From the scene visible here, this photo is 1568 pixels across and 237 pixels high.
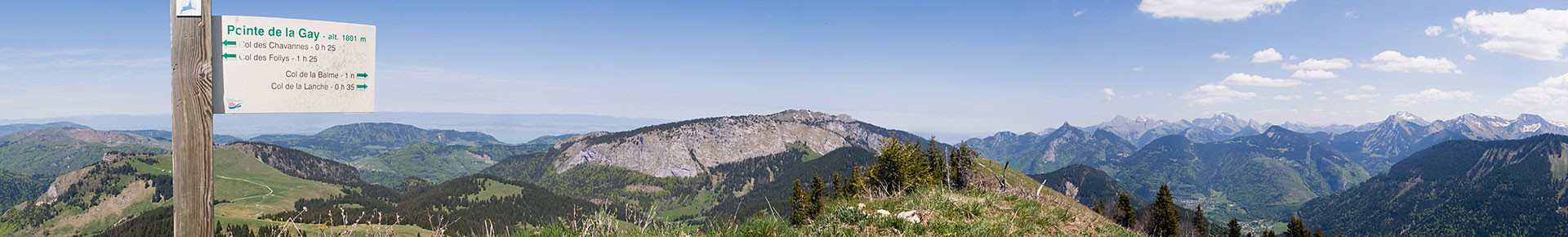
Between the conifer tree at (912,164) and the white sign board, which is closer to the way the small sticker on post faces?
the white sign board

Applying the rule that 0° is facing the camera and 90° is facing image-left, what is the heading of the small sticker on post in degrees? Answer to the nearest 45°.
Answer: approximately 0°

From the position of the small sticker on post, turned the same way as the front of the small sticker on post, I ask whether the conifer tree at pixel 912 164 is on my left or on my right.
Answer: on my left
